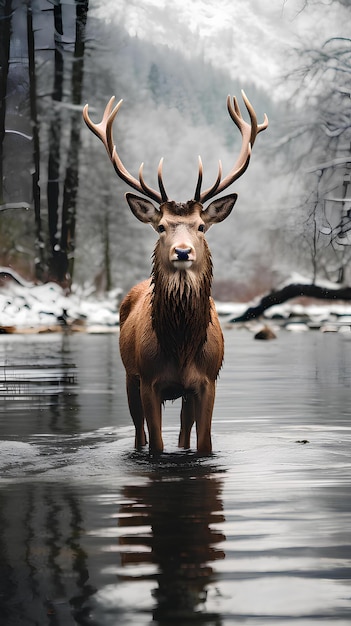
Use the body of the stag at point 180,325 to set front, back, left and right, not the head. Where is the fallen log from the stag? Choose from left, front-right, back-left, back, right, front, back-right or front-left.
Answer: back

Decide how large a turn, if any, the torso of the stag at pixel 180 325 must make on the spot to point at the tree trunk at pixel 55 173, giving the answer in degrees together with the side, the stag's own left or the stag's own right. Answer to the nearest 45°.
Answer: approximately 180°

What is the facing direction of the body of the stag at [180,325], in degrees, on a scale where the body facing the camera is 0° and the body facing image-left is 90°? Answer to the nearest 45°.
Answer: approximately 0°

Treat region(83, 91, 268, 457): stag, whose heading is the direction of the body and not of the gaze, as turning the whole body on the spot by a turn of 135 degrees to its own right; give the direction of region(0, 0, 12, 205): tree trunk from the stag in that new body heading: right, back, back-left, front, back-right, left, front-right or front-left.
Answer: front-right

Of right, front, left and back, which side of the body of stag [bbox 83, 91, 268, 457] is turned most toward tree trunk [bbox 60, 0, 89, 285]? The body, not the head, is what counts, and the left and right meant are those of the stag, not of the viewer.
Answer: back

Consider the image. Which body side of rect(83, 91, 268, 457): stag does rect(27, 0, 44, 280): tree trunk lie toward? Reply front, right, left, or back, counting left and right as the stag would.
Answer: back
